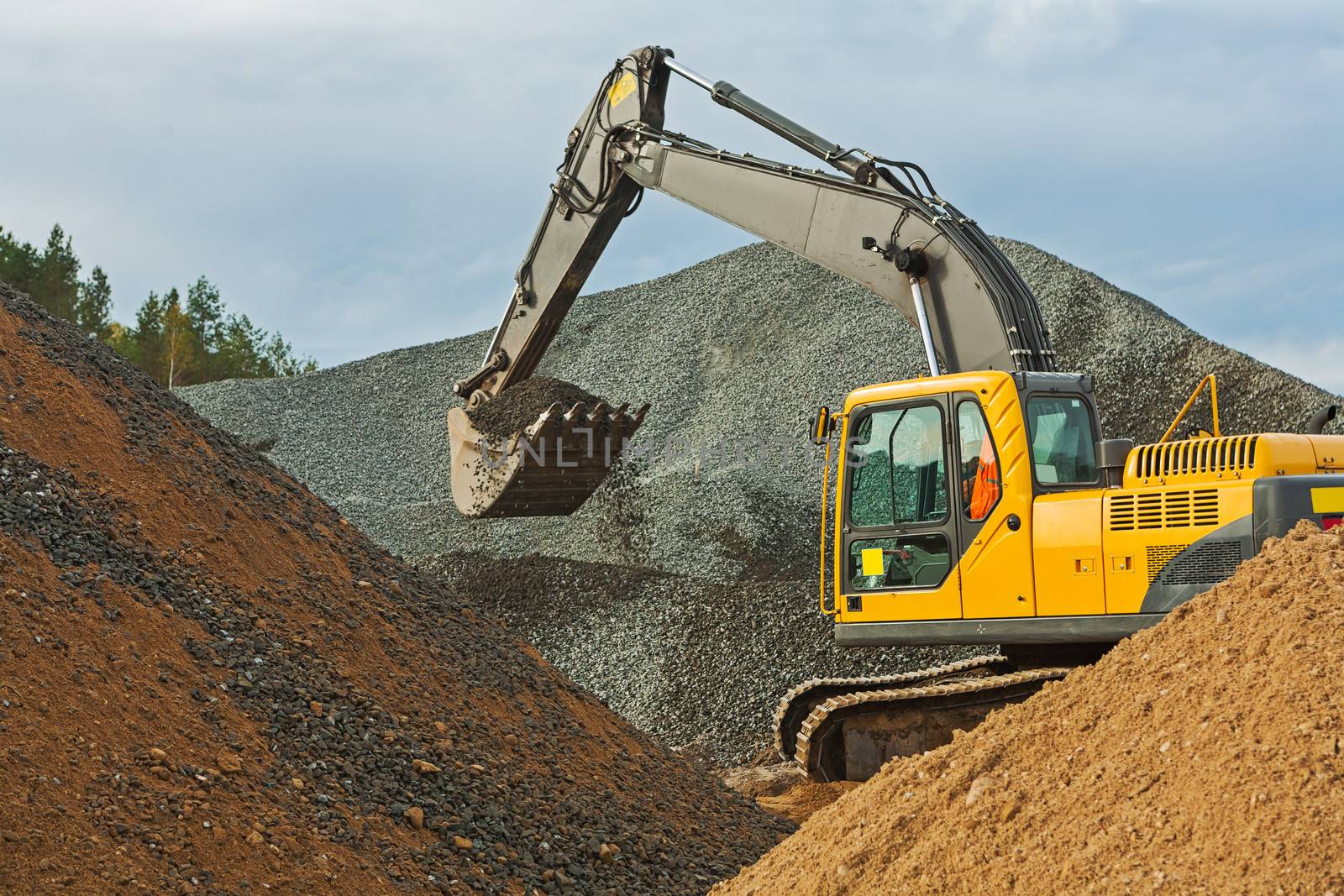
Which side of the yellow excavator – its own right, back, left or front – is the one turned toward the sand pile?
left

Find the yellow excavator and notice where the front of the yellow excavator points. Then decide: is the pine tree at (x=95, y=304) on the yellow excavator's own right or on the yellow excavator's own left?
on the yellow excavator's own right

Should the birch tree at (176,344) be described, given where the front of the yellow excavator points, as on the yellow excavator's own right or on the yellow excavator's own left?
on the yellow excavator's own right

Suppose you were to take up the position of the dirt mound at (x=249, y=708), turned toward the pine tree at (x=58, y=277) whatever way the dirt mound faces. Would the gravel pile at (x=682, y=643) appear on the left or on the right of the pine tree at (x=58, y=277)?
right

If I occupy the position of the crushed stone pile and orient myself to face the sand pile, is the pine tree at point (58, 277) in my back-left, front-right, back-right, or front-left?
back-right

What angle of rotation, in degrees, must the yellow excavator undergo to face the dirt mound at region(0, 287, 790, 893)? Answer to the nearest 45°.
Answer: approximately 45° to its left

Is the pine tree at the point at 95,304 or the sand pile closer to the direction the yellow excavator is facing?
the pine tree

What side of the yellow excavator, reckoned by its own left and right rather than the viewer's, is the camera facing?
left
